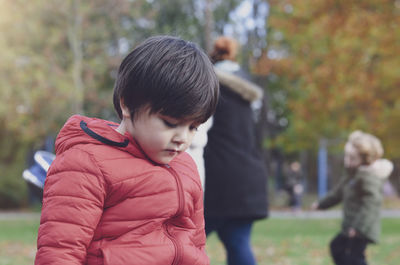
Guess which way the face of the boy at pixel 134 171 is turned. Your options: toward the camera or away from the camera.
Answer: toward the camera

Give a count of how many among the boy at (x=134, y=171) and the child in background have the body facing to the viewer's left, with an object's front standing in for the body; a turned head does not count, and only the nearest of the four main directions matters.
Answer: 1

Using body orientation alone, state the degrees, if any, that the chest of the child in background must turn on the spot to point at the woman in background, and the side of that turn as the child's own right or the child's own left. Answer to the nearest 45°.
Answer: approximately 45° to the child's own left

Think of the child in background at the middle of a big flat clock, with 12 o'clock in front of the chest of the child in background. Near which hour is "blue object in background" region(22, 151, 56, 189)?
The blue object in background is roughly at 12 o'clock from the child in background.

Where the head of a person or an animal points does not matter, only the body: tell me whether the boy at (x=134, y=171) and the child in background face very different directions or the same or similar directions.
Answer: very different directions

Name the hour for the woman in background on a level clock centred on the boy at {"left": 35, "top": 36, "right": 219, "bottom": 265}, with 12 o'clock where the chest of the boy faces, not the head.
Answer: The woman in background is roughly at 8 o'clock from the boy.

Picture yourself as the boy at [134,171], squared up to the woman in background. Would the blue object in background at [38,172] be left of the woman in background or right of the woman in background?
left

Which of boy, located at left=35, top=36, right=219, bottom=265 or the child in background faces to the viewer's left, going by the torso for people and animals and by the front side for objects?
the child in background

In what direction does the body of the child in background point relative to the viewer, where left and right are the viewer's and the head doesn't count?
facing to the left of the viewer

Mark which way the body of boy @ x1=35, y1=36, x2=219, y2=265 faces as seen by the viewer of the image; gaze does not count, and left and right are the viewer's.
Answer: facing the viewer and to the right of the viewer

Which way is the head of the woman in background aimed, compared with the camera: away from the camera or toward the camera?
away from the camera
